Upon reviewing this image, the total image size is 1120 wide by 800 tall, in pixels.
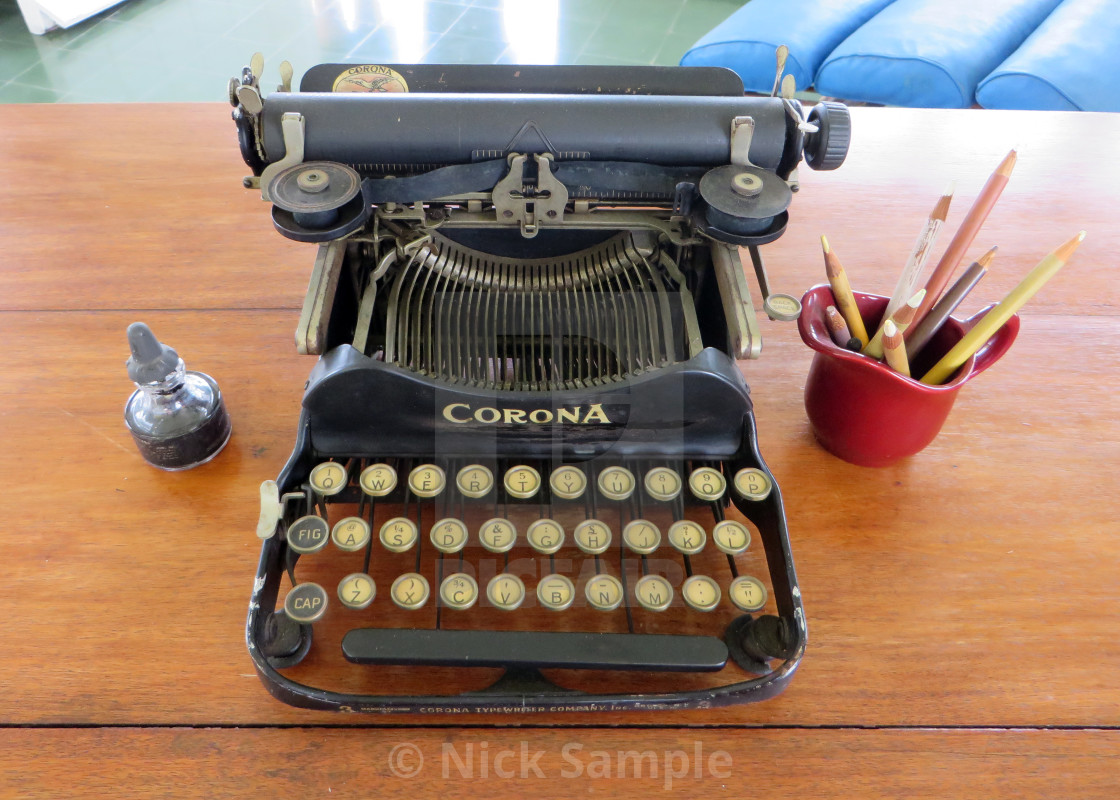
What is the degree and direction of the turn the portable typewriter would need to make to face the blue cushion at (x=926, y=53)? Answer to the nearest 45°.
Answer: approximately 135° to its left

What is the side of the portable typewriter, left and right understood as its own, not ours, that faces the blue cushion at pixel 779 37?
back

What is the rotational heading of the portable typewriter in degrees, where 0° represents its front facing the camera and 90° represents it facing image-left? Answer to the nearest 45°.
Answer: approximately 0°

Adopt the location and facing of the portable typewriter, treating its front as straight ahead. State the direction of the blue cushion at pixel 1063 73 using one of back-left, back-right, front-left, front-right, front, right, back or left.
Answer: back-left
